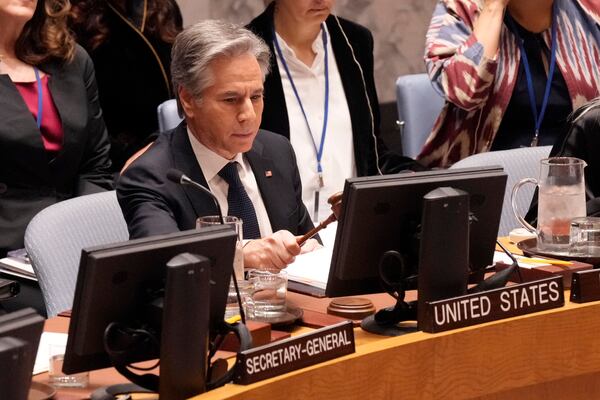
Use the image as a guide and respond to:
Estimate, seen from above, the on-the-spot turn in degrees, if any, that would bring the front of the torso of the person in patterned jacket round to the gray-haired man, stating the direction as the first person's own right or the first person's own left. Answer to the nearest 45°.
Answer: approximately 45° to the first person's own right

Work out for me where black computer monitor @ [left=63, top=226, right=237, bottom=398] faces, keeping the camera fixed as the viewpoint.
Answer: facing away from the viewer and to the left of the viewer

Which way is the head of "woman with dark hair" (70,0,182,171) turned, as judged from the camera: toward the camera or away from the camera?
away from the camera

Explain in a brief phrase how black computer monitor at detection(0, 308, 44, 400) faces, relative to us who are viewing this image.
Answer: facing away from the viewer and to the left of the viewer

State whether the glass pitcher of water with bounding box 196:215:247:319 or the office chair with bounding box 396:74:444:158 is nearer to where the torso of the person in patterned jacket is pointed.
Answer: the glass pitcher of water

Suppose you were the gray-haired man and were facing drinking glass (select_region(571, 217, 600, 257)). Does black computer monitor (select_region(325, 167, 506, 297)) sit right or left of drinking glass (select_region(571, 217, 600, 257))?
right

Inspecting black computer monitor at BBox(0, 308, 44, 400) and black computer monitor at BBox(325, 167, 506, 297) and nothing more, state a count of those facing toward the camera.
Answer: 0

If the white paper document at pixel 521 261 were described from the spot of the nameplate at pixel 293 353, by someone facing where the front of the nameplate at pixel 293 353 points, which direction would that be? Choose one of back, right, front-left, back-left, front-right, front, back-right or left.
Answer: left

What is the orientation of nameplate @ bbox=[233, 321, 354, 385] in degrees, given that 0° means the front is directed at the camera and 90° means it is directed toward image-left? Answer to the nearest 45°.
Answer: approximately 315°

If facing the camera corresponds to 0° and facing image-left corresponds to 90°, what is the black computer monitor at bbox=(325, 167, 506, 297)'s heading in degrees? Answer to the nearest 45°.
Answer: approximately 135°

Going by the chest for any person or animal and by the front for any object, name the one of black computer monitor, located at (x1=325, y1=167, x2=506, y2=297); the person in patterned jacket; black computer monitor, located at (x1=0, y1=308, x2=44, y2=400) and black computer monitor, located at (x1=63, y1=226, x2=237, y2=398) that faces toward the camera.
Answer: the person in patterned jacket

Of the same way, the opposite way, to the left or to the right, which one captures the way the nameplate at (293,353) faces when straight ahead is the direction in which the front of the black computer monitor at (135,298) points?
the opposite way
